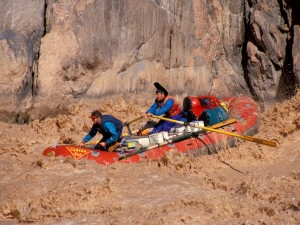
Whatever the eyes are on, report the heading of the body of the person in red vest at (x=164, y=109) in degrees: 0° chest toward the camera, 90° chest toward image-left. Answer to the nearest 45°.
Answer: approximately 90°
